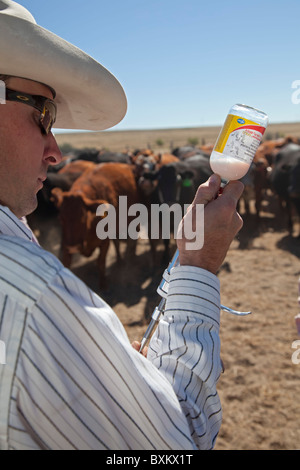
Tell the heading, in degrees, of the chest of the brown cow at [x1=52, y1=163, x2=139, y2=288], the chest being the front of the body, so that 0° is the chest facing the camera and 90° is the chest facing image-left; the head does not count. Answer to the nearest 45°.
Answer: approximately 45°

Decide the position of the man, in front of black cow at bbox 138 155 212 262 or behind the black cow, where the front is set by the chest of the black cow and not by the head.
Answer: in front

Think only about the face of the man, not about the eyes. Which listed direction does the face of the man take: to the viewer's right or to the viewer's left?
to the viewer's right

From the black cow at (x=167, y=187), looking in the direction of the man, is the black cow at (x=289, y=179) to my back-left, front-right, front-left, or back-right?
back-left

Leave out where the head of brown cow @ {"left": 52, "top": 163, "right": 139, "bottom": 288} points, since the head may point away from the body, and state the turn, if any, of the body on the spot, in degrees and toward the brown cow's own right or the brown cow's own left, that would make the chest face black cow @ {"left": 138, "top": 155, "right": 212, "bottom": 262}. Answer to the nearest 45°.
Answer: approximately 180°

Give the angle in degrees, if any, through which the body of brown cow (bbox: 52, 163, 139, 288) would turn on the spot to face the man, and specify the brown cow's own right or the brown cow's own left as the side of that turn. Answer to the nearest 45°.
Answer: approximately 45° to the brown cow's own left
